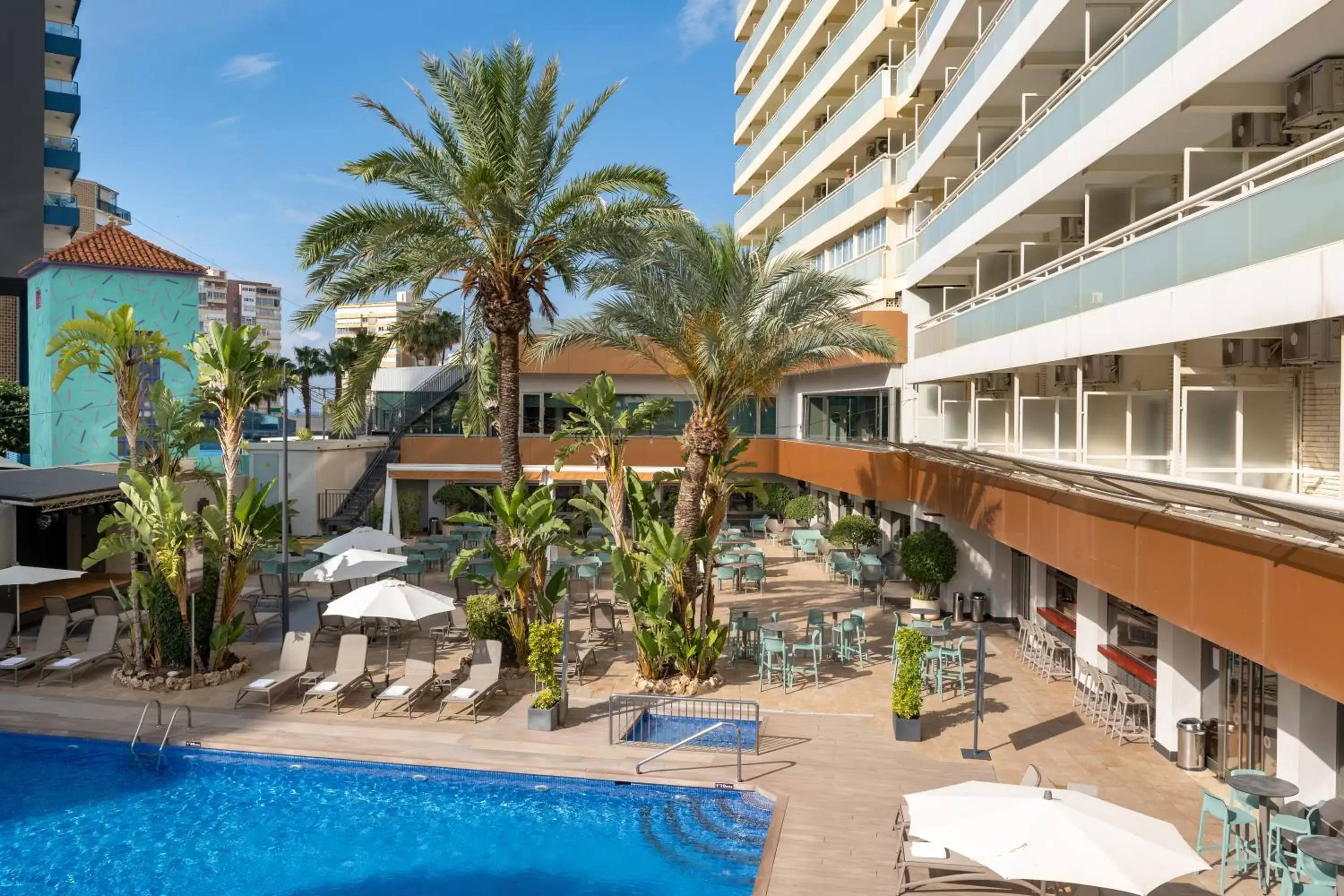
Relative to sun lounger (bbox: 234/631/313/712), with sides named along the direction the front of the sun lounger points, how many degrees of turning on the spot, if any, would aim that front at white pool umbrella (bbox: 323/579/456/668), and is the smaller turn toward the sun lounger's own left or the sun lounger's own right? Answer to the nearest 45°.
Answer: approximately 135° to the sun lounger's own left

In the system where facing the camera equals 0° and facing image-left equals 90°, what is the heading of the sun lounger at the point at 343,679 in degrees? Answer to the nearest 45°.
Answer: approximately 45°

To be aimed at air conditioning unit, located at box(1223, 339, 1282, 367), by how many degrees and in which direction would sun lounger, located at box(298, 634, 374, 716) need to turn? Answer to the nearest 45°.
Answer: approximately 90° to its left

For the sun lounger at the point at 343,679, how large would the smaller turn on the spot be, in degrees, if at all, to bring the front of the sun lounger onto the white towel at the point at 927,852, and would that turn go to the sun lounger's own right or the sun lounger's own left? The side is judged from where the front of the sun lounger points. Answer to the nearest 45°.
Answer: approximately 90° to the sun lounger's own left

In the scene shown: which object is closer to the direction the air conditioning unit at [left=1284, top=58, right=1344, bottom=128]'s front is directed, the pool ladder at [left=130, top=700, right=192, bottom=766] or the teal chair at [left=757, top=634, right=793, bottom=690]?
the pool ladder

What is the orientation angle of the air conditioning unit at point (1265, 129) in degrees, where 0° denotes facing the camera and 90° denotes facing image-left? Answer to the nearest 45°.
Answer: approximately 45°

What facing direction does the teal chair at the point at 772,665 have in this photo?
away from the camera

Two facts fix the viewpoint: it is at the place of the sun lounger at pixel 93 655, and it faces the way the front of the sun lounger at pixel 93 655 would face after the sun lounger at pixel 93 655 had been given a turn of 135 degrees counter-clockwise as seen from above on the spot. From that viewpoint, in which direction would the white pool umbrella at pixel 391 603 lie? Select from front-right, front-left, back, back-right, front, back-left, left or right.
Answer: front-right

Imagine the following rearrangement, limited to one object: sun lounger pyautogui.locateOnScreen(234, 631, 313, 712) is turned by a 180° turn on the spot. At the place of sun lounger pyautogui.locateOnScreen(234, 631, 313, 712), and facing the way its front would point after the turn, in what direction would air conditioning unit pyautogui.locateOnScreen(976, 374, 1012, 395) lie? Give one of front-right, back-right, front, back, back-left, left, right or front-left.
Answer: front-right

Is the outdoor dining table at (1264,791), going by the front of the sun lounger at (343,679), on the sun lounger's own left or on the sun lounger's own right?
on the sun lounger's own left

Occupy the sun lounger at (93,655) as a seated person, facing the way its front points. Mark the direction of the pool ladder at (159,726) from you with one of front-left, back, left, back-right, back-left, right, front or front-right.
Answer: front-left

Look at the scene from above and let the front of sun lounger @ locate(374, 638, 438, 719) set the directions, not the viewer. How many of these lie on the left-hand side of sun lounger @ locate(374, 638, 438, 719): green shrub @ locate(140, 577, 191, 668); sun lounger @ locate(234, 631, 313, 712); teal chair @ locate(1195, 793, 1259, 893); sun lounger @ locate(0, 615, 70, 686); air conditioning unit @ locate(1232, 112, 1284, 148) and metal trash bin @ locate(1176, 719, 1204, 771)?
3

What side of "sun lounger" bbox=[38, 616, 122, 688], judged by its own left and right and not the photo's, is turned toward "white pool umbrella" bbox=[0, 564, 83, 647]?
right

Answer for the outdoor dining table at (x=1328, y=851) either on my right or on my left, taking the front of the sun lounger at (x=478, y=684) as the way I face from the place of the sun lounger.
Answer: on my left

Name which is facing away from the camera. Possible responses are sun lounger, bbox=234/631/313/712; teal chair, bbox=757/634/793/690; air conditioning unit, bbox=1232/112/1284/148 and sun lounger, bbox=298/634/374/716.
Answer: the teal chair
